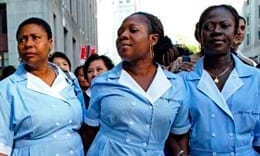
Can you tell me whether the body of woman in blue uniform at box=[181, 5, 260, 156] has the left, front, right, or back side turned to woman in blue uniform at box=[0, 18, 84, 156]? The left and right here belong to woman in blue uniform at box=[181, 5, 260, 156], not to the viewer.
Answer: right

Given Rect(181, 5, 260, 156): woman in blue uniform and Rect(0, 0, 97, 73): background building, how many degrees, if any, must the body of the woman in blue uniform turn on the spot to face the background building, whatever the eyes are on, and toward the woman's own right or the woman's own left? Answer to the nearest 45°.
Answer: approximately 135° to the woman's own right

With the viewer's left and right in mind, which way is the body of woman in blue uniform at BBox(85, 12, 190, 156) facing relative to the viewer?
facing the viewer

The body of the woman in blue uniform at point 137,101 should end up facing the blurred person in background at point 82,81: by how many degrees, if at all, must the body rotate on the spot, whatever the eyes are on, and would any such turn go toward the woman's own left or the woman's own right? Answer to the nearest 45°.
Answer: approximately 180°

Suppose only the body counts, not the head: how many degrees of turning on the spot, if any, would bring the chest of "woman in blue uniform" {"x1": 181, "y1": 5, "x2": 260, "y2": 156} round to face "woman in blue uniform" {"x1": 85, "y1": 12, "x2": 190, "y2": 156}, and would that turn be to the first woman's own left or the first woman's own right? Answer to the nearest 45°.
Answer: approximately 90° to the first woman's own right

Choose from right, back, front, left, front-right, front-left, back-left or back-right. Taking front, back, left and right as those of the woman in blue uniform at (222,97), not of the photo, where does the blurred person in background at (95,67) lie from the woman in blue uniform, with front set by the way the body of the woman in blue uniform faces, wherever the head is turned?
back-right

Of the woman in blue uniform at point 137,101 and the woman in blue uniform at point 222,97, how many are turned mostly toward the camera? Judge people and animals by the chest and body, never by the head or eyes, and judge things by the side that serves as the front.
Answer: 2

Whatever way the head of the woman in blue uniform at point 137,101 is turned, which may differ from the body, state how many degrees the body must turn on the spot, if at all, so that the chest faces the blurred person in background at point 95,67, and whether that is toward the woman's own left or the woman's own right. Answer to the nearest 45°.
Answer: approximately 180°

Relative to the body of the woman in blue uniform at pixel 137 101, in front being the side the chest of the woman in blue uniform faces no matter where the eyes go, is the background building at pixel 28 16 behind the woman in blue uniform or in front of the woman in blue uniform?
behind

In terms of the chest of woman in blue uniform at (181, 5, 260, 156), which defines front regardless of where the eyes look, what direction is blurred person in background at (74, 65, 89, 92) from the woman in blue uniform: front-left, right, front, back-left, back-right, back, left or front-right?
back-right

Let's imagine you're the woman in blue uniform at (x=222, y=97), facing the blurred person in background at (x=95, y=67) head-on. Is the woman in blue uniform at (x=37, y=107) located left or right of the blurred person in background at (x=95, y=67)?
left

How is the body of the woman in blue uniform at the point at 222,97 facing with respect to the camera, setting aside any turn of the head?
toward the camera
